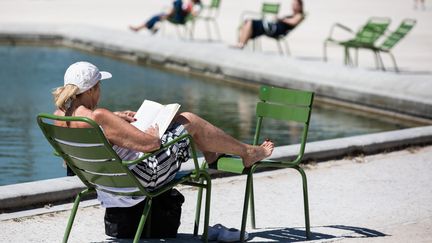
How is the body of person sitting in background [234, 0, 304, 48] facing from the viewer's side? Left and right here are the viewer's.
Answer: facing to the left of the viewer

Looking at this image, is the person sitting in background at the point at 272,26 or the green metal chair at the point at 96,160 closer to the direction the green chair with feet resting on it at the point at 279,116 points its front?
the green metal chair

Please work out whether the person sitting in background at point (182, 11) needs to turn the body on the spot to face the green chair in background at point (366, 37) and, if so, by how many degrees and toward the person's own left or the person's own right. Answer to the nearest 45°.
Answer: approximately 135° to the person's own left

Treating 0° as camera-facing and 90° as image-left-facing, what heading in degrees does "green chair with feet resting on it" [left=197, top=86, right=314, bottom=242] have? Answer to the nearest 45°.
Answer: approximately 45°

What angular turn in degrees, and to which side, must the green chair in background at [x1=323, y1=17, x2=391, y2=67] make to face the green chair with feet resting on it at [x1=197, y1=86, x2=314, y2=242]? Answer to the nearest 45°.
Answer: approximately 45° to its left

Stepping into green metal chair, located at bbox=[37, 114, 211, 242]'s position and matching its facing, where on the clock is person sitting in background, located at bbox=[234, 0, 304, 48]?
The person sitting in background is roughly at 11 o'clock from the green metal chair.

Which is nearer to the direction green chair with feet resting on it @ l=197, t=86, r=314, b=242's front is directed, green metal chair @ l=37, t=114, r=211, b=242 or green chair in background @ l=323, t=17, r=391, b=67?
the green metal chair

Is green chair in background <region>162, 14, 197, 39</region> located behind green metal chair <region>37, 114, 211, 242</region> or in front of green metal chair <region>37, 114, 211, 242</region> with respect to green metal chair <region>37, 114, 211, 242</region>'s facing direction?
in front

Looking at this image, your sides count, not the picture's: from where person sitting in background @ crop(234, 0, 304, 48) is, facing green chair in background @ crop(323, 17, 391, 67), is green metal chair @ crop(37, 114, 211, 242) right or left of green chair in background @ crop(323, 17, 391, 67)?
right

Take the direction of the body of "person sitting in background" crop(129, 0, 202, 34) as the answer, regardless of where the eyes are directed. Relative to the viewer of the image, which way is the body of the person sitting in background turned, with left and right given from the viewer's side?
facing to the left of the viewer

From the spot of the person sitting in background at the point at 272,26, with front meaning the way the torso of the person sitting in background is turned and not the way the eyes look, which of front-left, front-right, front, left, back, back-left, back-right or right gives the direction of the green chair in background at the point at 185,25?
front-right

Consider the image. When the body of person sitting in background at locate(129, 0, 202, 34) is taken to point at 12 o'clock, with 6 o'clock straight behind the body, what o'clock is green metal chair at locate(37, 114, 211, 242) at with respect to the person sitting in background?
The green metal chair is roughly at 9 o'clock from the person sitting in background.

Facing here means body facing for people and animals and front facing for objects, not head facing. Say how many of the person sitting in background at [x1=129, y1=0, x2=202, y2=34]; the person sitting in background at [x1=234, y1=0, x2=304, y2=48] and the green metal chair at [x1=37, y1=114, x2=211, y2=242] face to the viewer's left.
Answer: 2

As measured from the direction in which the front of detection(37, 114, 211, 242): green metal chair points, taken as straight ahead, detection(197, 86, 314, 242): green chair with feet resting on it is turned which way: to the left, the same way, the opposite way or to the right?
the opposite way

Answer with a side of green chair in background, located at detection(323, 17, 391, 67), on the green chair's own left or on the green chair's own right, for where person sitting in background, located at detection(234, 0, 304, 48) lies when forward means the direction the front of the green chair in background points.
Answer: on the green chair's own right
